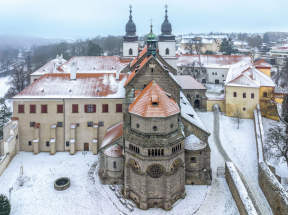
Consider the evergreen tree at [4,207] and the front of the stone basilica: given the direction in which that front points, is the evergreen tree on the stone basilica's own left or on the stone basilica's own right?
on the stone basilica's own left

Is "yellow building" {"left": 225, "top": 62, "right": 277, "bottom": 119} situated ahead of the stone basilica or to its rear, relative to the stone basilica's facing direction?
ahead

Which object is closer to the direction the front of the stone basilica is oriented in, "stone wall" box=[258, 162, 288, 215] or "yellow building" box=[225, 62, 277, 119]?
the yellow building

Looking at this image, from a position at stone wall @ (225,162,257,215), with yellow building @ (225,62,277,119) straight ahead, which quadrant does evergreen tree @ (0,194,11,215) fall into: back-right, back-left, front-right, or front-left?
back-left

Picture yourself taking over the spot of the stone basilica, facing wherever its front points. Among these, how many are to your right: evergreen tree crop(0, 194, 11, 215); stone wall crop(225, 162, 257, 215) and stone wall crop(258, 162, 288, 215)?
2

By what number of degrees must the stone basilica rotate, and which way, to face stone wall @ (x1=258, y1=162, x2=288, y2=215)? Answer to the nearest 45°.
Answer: approximately 90° to its right

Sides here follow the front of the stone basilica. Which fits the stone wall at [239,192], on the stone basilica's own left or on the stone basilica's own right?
on the stone basilica's own right

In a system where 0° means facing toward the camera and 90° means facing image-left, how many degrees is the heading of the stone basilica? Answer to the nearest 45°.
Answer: approximately 180°

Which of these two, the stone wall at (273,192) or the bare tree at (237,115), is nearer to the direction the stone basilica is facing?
the bare tree
